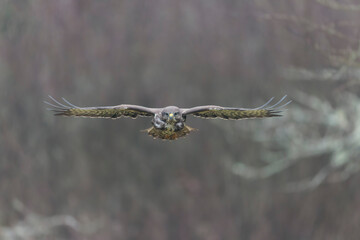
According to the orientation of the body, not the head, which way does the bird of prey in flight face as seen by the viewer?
toward the camera
